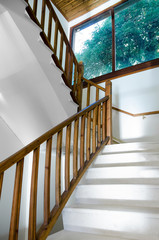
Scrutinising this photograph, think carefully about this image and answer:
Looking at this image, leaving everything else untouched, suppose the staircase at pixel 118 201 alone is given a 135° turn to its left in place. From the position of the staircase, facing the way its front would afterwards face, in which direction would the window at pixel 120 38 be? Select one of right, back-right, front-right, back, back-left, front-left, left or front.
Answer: front-left

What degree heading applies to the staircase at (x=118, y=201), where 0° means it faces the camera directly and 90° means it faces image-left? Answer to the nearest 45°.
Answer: approximately 0°
